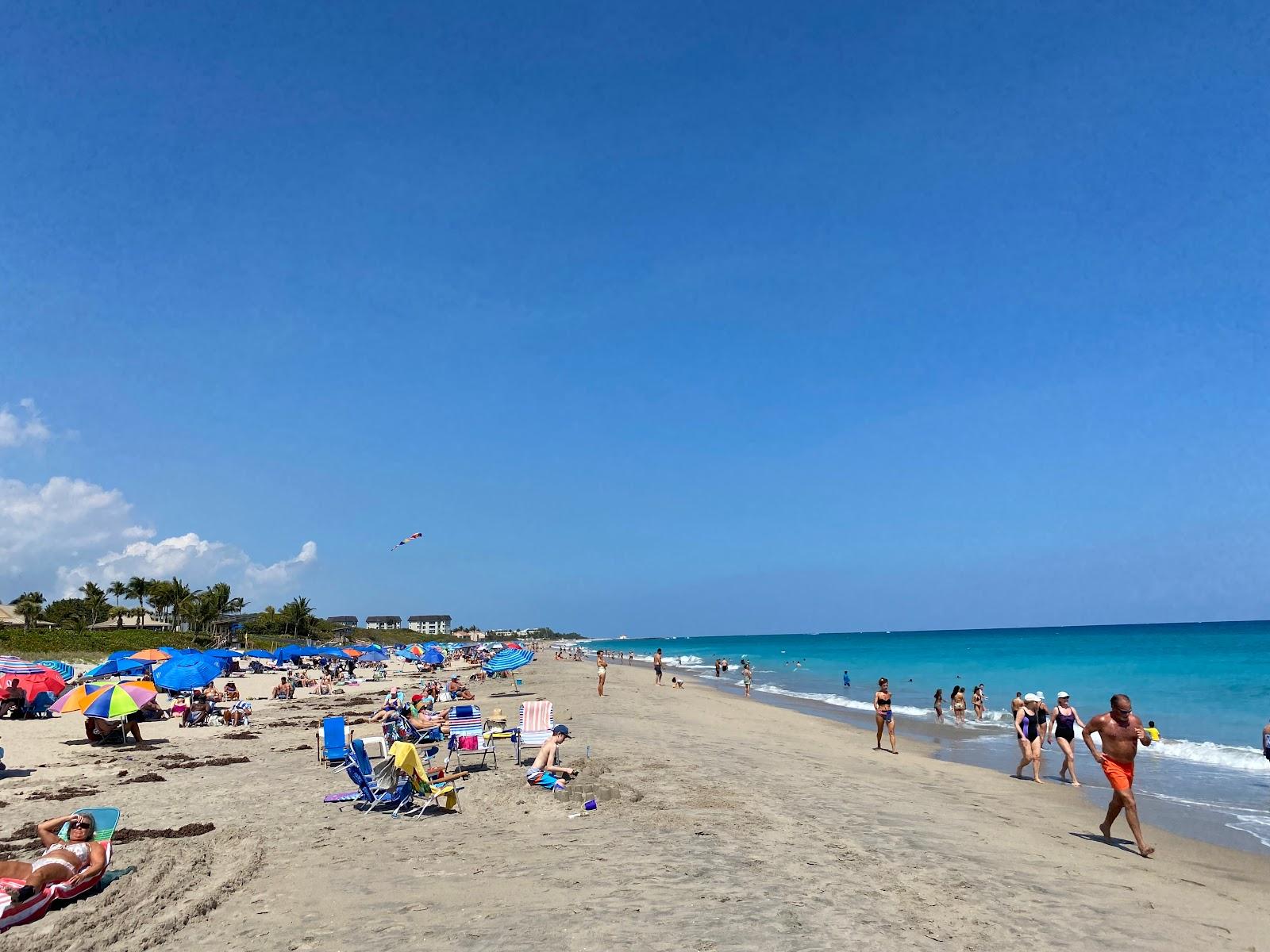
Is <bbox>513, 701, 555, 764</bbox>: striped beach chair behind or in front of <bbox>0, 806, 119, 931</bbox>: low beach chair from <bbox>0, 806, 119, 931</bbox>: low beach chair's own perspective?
behind

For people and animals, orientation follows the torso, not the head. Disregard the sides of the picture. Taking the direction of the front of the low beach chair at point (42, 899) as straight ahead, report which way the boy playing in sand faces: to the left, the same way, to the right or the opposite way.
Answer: to the left

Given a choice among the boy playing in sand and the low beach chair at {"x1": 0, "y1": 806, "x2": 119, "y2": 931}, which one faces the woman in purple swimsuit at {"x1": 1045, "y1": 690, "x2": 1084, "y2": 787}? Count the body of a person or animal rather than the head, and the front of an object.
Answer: the boy playing in sand

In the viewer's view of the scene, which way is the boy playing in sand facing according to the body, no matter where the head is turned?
to the viewer's right

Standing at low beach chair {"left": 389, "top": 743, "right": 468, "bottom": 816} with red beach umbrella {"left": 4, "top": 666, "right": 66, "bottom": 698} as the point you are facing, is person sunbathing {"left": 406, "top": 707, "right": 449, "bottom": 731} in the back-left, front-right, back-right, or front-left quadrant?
front-right

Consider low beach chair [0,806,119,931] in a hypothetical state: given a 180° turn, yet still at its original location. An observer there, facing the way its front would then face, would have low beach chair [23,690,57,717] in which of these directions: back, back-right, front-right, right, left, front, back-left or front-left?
front-left

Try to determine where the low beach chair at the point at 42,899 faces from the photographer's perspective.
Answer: facing the viewer and to the left of the viewer

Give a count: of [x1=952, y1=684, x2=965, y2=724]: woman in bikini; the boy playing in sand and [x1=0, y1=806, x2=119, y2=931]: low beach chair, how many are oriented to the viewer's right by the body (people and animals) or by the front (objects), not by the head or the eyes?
1

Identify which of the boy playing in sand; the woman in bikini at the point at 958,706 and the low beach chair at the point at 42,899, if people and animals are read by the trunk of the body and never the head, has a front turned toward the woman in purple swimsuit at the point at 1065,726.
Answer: the boy playing in sand

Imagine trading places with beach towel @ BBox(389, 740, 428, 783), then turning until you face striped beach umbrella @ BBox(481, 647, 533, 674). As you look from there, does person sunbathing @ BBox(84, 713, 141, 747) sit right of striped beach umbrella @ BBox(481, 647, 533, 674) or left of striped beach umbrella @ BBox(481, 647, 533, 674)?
left
